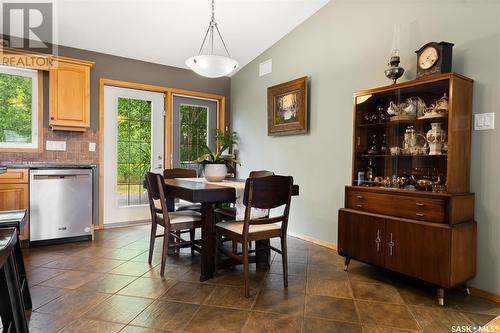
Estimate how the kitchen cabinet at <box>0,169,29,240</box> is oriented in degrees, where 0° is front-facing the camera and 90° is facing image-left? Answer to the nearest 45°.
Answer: approximately 0°

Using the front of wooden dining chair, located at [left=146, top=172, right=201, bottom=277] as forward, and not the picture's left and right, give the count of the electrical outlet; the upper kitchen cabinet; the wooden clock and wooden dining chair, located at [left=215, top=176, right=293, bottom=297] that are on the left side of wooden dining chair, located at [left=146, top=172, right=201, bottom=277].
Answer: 2

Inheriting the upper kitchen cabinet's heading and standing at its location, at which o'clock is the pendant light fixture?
The pendant light fixture is roughly at 11 o'clock from the upper kitchen cabinet.

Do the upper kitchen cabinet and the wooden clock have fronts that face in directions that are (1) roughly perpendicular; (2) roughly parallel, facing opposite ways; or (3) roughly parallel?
roughly perpendicular

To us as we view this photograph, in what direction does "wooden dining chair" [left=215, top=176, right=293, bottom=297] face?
facing away from the viewer and to the left of the viewer

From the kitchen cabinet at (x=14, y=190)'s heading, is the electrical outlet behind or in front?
behind

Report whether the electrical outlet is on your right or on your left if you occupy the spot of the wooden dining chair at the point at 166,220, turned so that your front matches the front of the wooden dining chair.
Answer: on your left

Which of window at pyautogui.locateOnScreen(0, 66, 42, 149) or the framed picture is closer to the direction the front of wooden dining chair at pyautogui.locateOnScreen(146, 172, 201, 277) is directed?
the framed picture
